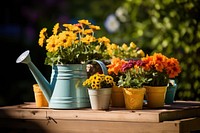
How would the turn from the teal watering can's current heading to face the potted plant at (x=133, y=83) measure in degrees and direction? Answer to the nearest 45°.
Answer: approximately 180°

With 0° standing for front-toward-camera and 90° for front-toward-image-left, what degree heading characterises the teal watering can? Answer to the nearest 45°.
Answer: approximately 90°

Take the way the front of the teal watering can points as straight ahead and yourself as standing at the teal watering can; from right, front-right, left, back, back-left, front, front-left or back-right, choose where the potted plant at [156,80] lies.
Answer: back
